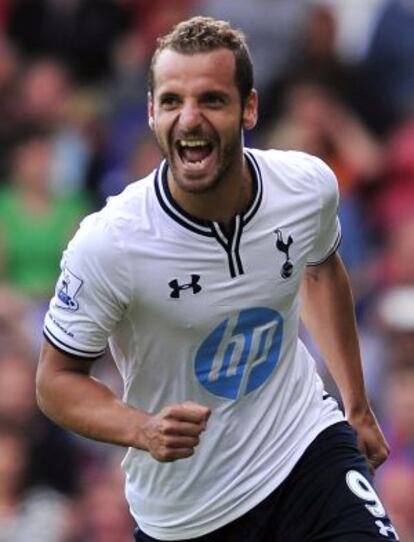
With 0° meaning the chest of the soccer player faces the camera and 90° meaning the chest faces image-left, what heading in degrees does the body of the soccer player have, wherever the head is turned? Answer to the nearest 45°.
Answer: approximately 0°
